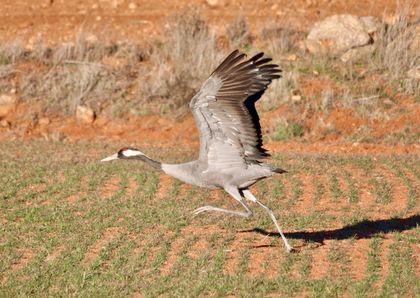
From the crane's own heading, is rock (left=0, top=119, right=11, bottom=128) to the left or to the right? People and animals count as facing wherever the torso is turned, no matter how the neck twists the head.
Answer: on its right

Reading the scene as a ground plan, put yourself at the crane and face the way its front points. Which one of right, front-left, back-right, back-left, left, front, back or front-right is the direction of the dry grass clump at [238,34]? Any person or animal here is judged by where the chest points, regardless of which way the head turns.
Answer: right

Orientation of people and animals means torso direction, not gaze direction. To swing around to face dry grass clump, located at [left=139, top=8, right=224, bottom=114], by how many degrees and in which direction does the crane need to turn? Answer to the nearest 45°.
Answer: approximately 90° to its right

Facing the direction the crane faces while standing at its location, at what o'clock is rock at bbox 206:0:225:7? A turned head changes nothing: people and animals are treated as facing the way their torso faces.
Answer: The rock is roughly at 3 o'clock from the crane.

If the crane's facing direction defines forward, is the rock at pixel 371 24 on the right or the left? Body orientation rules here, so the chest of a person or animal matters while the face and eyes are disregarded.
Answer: on its right

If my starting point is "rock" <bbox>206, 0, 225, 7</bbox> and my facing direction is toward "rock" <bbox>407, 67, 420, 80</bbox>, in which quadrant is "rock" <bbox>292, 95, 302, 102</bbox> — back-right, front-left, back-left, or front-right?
front-right

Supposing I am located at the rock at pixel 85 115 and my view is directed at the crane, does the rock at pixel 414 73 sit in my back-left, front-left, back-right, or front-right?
front-left

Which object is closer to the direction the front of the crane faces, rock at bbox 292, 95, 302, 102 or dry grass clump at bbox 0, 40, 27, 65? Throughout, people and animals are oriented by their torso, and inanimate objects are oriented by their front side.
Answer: the dry grass clump

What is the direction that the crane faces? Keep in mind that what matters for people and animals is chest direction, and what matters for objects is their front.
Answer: to the viewer's left

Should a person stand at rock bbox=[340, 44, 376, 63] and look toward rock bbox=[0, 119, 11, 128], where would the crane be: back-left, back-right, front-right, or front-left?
front-left
